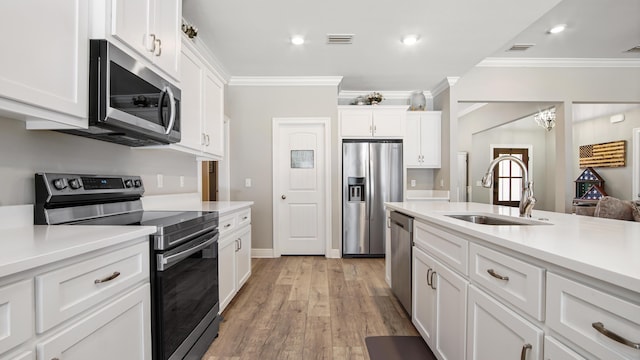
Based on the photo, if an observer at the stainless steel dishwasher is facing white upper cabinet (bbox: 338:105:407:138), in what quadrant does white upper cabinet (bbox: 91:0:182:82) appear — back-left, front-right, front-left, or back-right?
back-left

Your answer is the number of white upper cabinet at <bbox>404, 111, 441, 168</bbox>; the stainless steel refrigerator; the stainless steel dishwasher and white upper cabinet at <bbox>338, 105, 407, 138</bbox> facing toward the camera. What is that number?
3

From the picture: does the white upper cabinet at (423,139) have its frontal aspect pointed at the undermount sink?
yes

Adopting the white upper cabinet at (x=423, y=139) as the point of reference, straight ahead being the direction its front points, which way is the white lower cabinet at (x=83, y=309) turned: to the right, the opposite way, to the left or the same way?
to the left

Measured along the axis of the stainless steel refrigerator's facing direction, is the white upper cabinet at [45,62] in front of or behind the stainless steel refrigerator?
in front

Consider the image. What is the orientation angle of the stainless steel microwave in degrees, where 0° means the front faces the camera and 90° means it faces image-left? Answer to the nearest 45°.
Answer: approximately 315°

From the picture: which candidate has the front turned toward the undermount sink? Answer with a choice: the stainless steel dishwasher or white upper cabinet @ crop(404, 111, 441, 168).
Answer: the white upper cabinet

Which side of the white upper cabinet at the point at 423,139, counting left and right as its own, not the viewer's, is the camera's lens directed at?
front

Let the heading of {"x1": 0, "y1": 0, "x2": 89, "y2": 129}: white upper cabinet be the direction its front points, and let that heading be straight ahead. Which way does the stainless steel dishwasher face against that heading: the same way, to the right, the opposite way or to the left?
the opposite way

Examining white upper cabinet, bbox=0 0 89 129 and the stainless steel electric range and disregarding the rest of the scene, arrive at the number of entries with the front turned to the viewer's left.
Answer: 0

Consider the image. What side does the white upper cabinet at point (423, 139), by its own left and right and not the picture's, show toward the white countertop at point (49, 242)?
front

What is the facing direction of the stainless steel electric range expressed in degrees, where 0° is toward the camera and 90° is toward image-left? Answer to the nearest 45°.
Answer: approximately 315°

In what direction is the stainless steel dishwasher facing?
to the viewer's left
